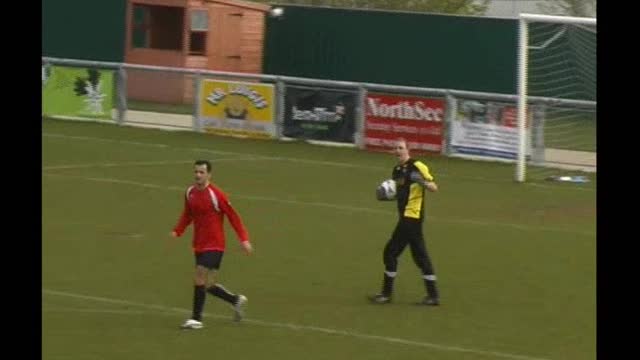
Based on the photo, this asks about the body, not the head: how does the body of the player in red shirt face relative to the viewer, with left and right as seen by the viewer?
facing the viewer and to the left of the viewer

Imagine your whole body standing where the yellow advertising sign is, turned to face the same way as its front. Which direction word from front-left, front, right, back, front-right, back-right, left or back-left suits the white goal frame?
front-left

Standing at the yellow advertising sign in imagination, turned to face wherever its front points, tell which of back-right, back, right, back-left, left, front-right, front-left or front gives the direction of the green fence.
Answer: back-left

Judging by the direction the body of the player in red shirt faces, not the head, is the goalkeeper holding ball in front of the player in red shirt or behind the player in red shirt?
behind

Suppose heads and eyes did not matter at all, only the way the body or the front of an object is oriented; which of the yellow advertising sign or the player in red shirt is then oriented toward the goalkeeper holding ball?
the yellow advertising sign

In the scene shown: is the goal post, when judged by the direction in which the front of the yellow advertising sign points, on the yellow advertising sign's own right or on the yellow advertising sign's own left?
on the yellow advertising sign's own left

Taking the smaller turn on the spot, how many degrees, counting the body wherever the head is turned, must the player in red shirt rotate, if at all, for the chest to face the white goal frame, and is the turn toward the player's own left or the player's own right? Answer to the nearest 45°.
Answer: approximately 180°

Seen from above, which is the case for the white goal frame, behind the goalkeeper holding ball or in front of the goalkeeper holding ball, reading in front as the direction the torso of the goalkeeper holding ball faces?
behind

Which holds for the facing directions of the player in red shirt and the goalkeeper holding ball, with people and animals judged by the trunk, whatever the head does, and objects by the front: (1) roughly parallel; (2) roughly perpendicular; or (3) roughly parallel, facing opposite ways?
roughly parallel

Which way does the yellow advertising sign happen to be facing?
toward the camera

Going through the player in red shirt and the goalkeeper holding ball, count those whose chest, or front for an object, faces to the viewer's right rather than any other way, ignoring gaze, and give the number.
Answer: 0

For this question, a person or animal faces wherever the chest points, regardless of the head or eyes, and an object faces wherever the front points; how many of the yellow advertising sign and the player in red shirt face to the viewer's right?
0

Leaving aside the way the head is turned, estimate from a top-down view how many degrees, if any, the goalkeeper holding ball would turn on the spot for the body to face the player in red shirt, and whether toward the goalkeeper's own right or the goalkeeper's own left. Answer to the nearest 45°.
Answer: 0° — they already face them
